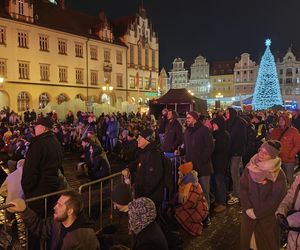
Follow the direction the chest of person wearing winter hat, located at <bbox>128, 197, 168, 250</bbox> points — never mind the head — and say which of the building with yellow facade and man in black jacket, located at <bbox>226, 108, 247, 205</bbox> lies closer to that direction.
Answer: the building with yellow facade

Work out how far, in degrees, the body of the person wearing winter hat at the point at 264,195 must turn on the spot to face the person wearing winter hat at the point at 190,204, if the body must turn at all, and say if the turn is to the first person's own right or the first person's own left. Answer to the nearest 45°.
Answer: approximately 90° to the first person's own right

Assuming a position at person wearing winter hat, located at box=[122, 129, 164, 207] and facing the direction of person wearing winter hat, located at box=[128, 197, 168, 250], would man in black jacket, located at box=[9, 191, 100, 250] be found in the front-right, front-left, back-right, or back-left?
front-right

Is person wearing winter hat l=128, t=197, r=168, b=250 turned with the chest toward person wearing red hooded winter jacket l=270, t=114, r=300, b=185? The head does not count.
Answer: no

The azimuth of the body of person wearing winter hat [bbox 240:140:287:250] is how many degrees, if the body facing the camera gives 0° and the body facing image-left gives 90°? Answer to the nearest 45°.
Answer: approximately 45°

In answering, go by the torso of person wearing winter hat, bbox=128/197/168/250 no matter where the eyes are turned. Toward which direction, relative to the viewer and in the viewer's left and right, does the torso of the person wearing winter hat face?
facing away from the viewer and to the left of the viewer

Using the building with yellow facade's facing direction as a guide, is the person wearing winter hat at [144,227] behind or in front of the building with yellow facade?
in front

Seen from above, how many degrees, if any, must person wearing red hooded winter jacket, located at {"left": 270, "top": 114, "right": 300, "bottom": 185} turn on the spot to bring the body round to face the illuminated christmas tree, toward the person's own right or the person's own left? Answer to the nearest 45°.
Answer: approximately 135° to the person's own right
